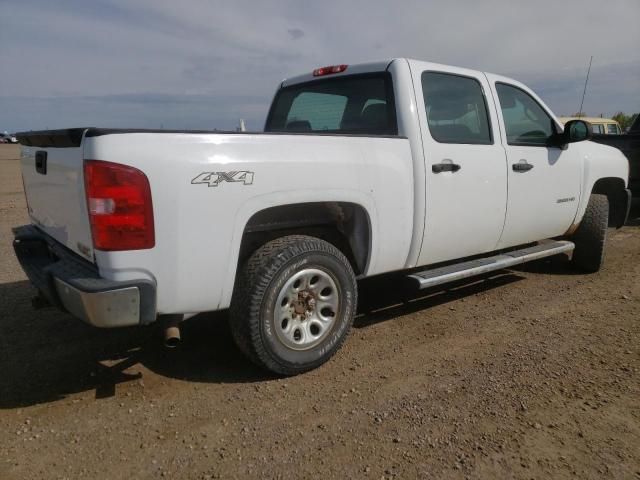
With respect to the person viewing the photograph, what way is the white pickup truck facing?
facing away from the viewer and to the right of the viewer
